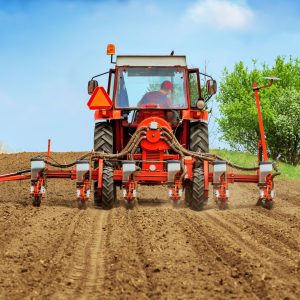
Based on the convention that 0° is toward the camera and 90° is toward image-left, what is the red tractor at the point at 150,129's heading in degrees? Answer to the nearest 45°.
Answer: approximately 180°
